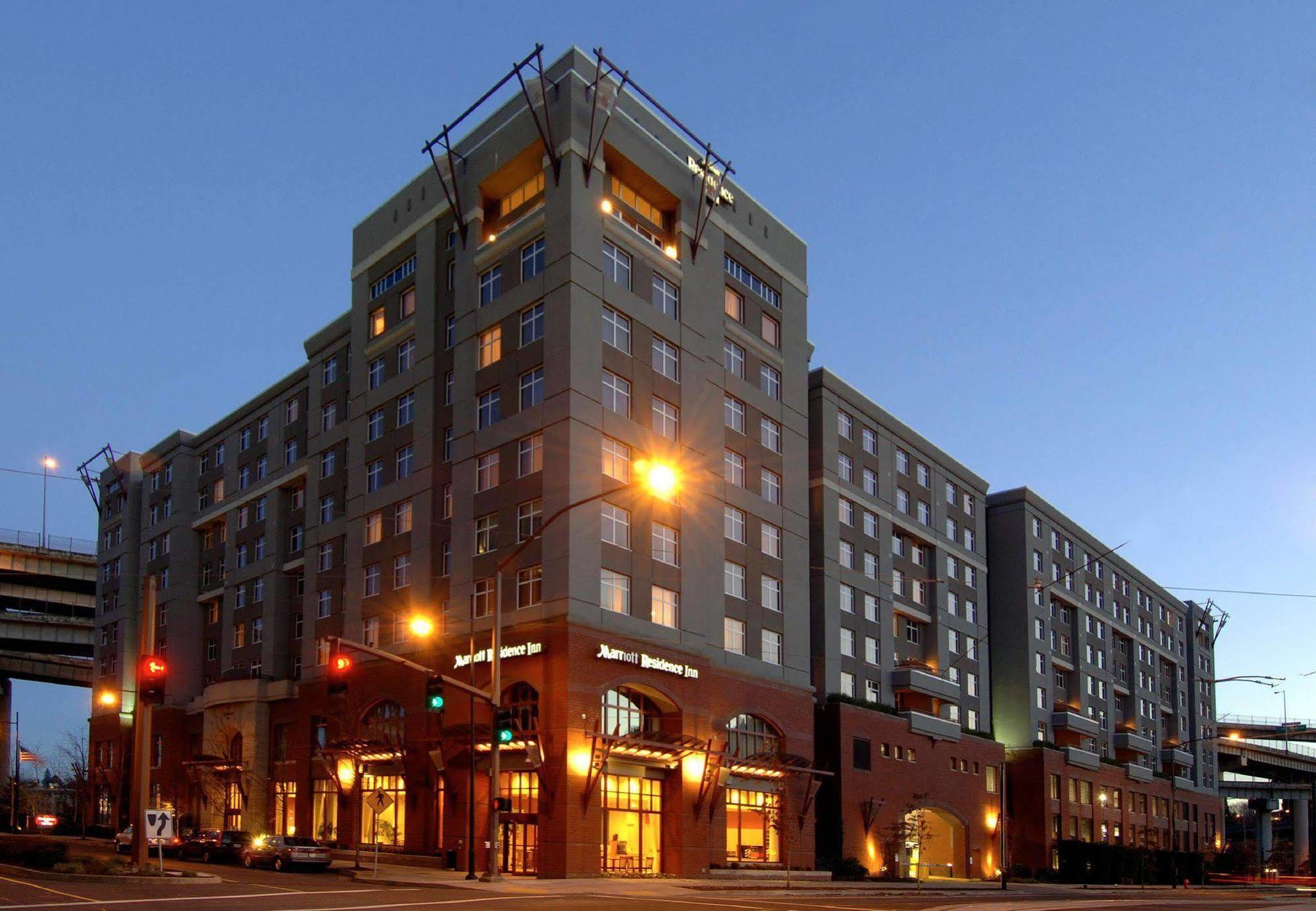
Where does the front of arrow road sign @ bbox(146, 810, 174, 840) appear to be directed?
toward the camera

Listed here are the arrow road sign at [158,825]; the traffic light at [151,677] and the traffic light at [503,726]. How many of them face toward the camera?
3

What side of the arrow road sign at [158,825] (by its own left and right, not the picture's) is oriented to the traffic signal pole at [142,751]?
back

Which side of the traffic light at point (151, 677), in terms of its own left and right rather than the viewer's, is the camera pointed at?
front

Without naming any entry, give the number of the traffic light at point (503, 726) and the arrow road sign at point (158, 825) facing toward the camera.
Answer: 2

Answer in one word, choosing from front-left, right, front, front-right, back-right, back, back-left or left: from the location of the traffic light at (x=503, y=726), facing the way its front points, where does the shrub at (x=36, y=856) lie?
right

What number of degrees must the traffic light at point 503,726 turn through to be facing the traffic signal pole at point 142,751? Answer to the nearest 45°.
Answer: approximately 90° to its right
